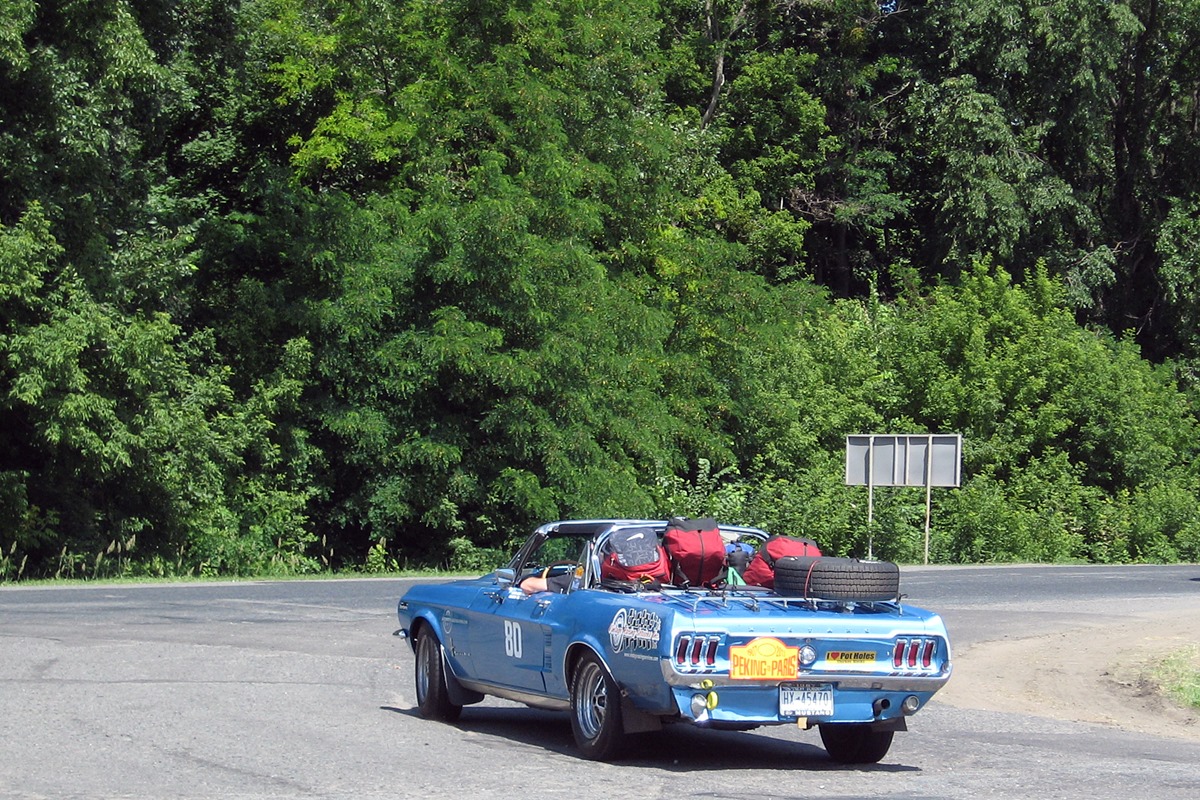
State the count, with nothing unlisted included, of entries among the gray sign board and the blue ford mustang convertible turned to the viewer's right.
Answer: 0

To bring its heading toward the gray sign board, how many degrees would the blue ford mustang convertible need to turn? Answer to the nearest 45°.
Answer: approximately 45° to its right

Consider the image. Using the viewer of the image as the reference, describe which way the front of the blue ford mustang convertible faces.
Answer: facing away from the viewer and to the left of the viewer

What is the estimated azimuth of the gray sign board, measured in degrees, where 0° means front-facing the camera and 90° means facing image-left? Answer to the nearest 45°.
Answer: approximately 180°

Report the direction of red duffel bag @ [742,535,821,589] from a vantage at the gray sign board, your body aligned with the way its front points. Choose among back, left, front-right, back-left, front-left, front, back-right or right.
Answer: back

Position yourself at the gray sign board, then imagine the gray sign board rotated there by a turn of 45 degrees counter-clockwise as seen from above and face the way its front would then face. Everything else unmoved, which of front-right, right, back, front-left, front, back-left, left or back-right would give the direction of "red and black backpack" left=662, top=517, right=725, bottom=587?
back-left

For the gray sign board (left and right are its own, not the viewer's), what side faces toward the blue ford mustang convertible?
back
